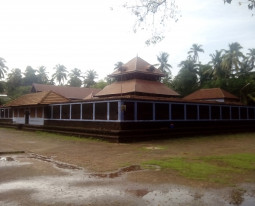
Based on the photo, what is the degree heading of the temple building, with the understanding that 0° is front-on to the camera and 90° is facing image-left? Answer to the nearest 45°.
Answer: approximately 45°

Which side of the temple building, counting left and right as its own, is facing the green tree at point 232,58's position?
back
